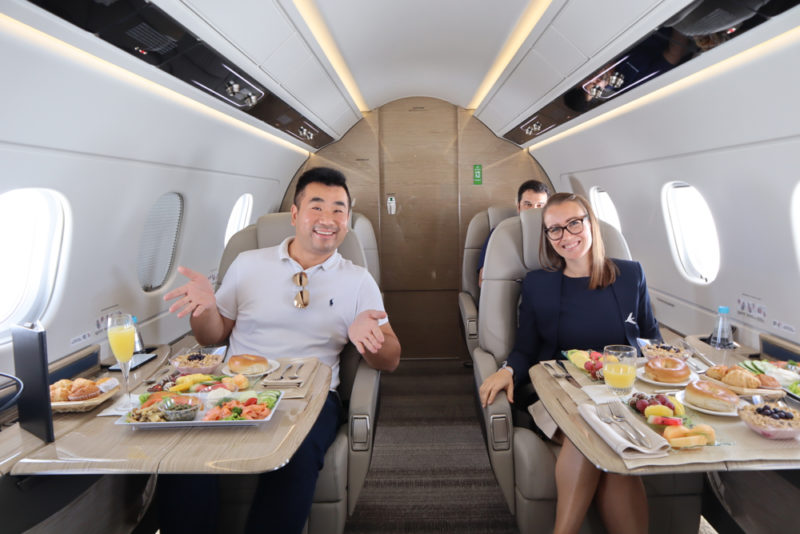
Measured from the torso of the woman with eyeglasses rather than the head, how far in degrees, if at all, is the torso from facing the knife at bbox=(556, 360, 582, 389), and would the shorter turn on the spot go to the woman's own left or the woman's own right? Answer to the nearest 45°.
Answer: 0° — they already face it

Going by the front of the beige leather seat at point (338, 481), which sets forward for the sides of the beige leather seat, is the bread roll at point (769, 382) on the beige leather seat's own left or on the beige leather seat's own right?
on the beige leather seat's own left

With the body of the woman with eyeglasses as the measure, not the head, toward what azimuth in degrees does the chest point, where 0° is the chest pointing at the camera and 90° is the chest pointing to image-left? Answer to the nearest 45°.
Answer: approximately 0°

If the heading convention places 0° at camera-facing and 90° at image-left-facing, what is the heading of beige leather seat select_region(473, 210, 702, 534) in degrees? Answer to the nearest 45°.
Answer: approximately 0°

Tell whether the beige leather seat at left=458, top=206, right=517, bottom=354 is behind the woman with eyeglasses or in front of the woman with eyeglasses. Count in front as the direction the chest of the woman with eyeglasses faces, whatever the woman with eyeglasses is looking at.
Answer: behind

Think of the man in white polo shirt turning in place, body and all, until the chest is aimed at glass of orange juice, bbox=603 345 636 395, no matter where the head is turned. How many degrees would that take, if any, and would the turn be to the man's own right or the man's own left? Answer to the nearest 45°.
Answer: approximately 45° to the man's own left
